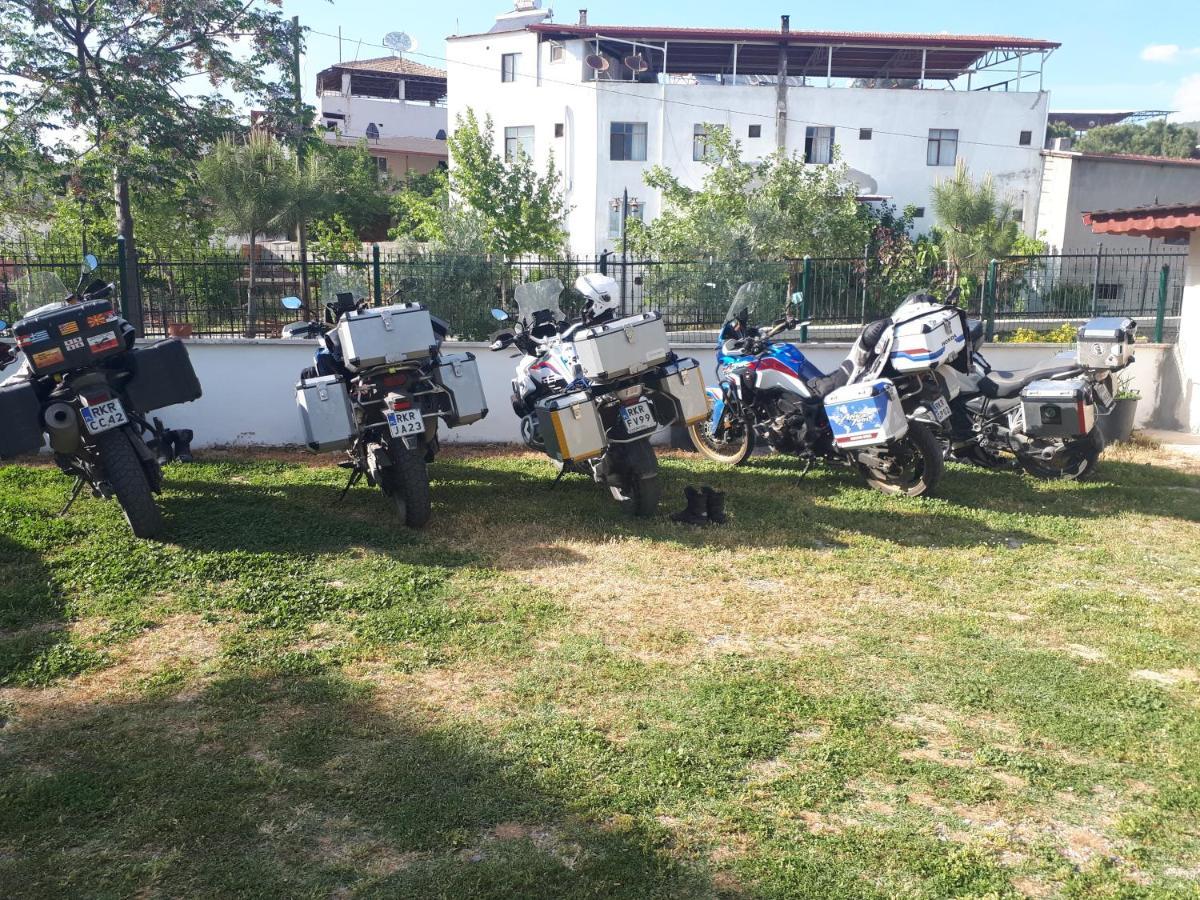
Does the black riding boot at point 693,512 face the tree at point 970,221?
no

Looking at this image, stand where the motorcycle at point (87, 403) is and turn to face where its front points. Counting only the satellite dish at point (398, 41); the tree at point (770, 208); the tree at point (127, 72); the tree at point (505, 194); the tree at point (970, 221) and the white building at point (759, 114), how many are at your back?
0

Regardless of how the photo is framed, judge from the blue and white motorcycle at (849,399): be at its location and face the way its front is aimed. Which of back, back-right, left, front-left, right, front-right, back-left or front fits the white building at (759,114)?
front-right

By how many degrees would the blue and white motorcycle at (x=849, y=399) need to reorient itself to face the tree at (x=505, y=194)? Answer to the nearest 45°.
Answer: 0° — it already faces it

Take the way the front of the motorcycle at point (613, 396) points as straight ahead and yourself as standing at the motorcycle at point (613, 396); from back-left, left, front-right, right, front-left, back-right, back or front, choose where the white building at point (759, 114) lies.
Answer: front-right

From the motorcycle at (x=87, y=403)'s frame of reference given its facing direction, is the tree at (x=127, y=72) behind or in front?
in front

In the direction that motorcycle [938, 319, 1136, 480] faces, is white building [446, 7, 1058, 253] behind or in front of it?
in front

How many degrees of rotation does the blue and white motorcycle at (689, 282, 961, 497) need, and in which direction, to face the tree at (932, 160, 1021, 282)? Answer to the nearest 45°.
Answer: approximately 45° to its right

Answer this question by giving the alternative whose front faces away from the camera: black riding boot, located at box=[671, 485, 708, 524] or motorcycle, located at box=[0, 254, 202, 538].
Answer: the motorcycle

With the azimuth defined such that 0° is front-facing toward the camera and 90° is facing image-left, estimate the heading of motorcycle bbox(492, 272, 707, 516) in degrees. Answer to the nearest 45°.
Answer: approximately 135°

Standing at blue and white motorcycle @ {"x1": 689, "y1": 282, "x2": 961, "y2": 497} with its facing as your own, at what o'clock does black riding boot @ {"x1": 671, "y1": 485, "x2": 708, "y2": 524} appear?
The black riding boot is roughly at 9 o'clock from the blue and white motorcycle.

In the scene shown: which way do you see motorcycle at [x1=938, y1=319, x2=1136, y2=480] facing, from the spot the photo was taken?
facing away from the viewer and to the left of the viewer

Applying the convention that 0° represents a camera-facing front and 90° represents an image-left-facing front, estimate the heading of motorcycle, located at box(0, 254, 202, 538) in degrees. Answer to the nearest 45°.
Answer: approximately 180°

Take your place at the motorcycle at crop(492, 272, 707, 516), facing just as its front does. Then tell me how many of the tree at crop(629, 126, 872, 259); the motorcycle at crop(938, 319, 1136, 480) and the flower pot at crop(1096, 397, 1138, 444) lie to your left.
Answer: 0

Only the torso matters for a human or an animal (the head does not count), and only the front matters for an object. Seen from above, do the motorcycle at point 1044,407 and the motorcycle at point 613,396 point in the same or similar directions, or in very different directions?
same or similar directions
